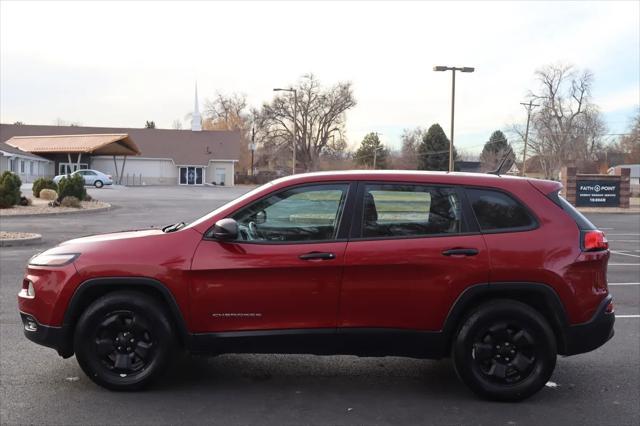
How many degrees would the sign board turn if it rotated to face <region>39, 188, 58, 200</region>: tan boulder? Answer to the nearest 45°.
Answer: approximately 45° to its right

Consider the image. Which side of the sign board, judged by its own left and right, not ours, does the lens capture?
front

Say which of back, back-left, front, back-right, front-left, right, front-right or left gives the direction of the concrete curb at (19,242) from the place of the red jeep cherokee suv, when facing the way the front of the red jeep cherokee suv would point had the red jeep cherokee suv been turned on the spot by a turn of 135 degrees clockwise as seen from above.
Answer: left

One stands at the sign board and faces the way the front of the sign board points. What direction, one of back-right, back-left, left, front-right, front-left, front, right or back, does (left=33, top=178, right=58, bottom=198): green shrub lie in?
front-right

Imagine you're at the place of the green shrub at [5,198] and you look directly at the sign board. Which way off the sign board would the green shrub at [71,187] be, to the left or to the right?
left

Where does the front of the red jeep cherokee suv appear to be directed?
to the viewer's left

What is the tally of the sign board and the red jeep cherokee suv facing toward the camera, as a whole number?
1

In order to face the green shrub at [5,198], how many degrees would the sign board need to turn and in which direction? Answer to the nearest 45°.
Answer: approximately 45° to its right

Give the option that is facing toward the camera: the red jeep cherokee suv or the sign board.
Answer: the sign board

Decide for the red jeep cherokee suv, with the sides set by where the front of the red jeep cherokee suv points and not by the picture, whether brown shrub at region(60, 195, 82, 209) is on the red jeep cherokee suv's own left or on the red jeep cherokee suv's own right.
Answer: on the red jeep cherokee suv's own right

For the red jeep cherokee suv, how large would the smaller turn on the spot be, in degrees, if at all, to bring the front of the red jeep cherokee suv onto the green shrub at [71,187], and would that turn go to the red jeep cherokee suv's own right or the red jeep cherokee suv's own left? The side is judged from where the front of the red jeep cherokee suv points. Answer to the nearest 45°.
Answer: approximately 45° to the red jeep cherokee suv's own right

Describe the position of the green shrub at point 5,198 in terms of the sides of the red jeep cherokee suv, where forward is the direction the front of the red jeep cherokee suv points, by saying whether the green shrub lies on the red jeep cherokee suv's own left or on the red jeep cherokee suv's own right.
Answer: on the red jeep cherokee suv's own right
